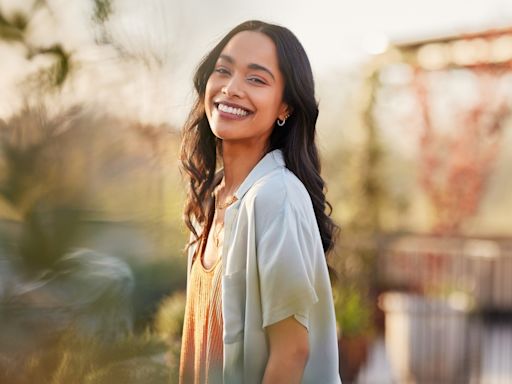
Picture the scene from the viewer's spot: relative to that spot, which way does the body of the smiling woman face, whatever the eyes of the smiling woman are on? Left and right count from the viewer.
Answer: facing the viewer and to the left of the viewer

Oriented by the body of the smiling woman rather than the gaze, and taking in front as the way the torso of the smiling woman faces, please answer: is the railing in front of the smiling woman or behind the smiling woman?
behind

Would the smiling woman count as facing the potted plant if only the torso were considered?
no
